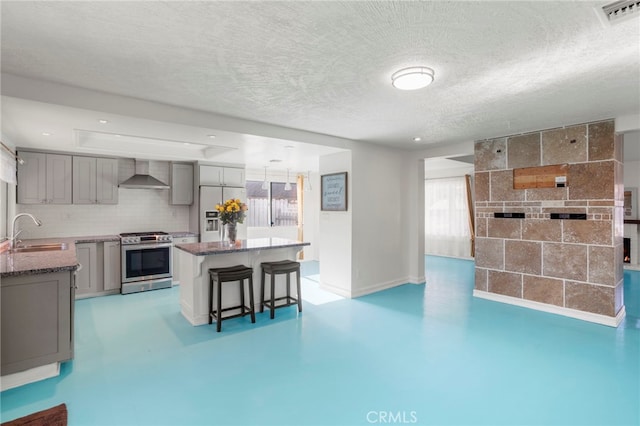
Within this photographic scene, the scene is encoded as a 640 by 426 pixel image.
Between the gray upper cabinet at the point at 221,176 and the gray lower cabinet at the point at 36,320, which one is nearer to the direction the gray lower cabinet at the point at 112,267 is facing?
the gray lower cabinet

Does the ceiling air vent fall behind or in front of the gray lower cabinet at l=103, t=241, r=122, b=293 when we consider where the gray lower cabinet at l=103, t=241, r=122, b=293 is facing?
in front

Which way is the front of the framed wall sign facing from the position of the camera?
facing the viewer and to the left of the viewer

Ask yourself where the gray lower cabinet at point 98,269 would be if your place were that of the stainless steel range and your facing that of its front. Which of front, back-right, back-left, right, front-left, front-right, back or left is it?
right

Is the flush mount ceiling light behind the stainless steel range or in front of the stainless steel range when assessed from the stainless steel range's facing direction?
in front

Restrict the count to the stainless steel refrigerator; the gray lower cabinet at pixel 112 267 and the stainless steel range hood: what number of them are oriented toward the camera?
3

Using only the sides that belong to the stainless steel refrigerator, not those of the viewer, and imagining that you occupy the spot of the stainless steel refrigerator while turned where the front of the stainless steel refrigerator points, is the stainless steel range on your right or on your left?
on your right

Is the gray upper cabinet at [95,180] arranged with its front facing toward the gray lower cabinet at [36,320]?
yes

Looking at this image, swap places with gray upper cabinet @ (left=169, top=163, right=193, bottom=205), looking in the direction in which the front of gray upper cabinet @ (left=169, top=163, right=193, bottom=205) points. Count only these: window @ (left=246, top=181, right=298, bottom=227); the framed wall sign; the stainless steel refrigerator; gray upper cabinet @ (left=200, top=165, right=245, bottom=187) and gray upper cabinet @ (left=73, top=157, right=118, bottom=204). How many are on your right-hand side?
1
